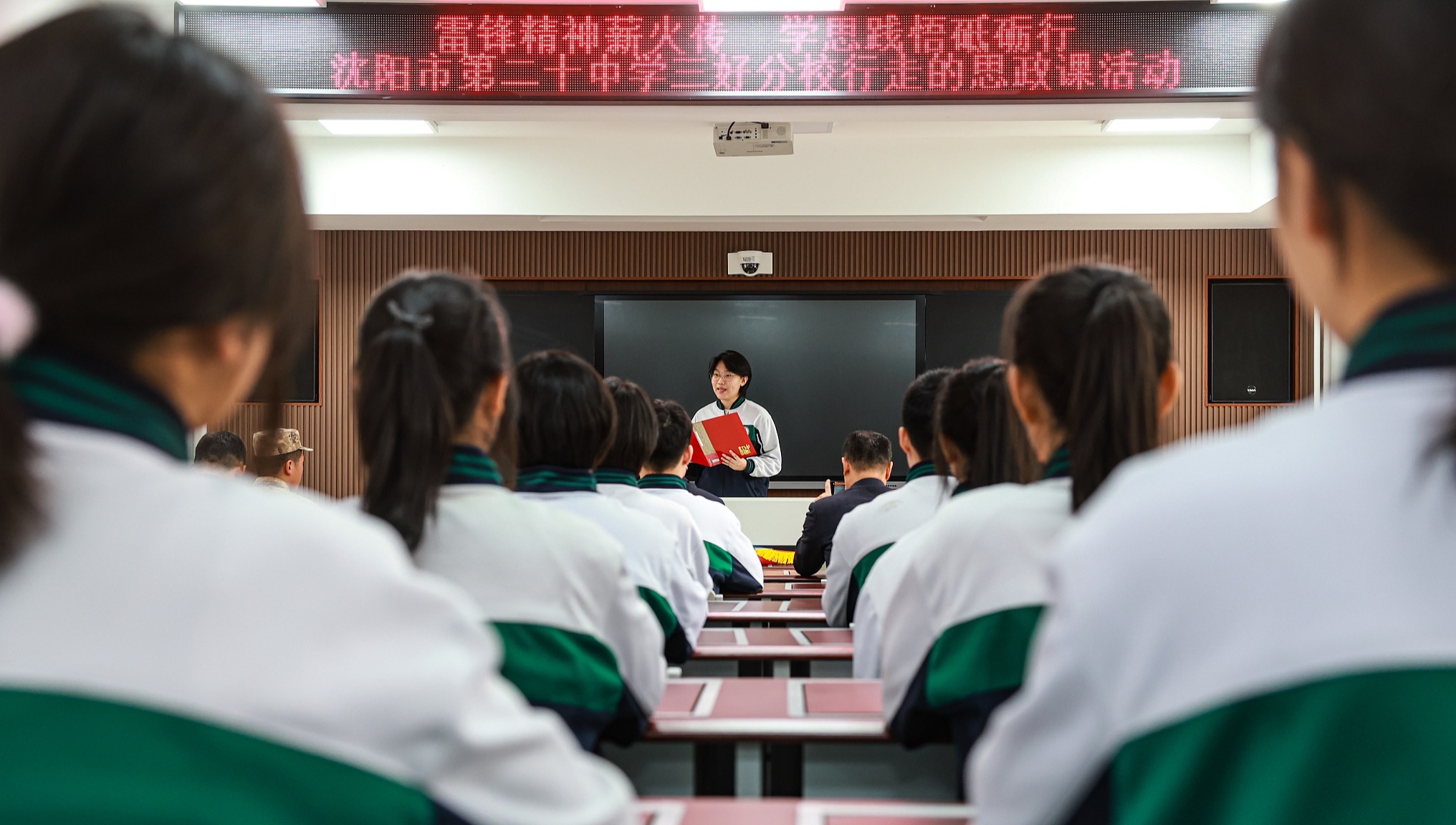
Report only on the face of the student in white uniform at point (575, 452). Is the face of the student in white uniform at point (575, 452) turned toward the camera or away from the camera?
away from the camera

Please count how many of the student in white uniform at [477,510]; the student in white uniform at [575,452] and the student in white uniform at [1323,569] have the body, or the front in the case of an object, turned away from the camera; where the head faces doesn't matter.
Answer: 3

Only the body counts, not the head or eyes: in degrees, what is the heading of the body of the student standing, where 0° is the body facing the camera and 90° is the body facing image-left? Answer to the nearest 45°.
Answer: approximately 45°

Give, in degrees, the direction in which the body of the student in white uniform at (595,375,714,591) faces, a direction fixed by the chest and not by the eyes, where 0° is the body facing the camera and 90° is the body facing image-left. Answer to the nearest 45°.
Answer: approximately 180°

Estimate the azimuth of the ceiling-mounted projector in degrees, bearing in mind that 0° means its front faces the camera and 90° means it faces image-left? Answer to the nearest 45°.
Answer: approximately 180°

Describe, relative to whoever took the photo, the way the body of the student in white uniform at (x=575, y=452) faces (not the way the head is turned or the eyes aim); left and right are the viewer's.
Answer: facing away from the viewer

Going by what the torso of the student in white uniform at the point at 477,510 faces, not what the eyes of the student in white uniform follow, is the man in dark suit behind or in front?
in front

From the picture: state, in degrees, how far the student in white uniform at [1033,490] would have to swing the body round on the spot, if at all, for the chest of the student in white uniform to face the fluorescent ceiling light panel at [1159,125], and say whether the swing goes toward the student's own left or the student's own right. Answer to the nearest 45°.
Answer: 0° — they already face it

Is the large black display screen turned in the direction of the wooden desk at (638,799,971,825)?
yes

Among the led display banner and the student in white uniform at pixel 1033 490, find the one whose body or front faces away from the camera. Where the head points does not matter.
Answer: the student in white uniform

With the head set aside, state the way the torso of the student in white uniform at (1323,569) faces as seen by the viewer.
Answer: away from the camera

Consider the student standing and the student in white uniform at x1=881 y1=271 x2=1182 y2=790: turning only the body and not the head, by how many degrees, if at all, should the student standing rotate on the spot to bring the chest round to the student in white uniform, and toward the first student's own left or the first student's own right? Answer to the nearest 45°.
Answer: approximately 45° to the first student's own left

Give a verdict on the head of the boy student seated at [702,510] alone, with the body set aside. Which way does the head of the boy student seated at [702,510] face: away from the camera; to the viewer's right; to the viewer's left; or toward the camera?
away from the camera

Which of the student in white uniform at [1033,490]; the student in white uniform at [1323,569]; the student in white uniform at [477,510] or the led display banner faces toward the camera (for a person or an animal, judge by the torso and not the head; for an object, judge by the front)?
the led display banner
